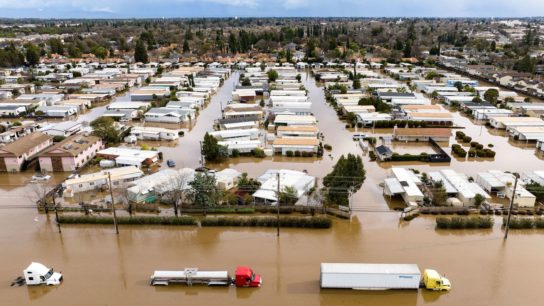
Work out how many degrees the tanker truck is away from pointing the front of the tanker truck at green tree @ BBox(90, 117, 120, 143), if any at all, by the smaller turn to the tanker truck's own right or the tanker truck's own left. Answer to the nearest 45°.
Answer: approximately 90° to the tanker truck's own left

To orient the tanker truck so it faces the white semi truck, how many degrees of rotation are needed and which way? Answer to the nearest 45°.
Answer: approximately 180°

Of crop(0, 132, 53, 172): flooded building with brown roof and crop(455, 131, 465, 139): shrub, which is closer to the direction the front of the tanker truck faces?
the shrub

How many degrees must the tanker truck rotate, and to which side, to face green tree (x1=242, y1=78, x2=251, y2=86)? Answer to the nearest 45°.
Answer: approximately 90° to its left

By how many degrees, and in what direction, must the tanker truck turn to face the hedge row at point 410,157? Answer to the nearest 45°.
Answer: approximately 45° to its left

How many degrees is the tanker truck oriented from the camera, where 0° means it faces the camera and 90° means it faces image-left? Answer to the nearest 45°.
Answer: approximately 270°

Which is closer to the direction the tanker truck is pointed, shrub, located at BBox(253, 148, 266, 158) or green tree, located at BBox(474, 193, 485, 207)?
the green tree

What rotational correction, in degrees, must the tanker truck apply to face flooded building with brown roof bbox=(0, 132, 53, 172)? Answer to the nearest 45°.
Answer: approximately 135° to its left

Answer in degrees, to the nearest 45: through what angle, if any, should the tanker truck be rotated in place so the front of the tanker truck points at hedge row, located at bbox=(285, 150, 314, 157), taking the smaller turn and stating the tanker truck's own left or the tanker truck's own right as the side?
approximately 45° to the tanker truck's own left

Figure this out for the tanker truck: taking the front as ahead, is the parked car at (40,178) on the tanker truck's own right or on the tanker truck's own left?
on the tanker truck's own left

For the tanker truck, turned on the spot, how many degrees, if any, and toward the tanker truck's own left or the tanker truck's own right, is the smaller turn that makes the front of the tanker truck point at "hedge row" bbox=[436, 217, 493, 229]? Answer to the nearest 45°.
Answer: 0° — it already faces it

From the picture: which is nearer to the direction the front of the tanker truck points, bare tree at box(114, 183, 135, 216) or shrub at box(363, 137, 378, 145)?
the shrub
